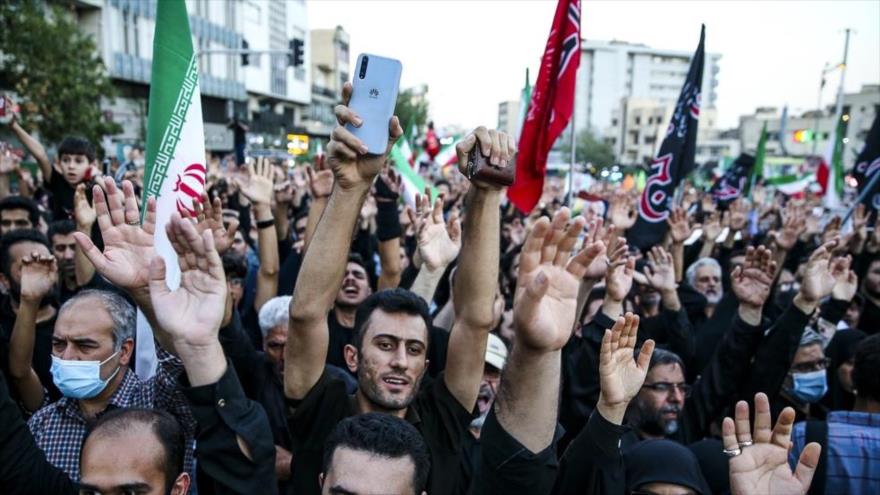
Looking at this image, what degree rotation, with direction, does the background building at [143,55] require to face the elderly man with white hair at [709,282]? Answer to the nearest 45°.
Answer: approximately 45° to its right

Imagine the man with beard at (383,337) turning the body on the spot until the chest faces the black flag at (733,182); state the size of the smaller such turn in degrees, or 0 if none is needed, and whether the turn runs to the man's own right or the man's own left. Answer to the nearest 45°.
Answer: approximately 135° to the man's own left

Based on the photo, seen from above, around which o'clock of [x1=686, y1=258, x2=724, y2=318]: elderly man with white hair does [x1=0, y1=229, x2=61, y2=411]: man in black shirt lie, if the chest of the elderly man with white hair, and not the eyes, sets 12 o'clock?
The man in black shirt is roughly at 3 o'clock from the elderly man with white hair.

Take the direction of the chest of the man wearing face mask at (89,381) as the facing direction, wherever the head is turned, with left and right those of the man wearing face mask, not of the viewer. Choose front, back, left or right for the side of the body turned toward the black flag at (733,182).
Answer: back

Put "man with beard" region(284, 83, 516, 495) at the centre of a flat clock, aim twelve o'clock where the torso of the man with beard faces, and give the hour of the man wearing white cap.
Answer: The man wearing white cap is roughly at 7 o'clock from the man with beard.

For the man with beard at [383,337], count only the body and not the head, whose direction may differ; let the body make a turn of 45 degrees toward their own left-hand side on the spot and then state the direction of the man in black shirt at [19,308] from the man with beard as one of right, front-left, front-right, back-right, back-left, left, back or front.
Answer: back

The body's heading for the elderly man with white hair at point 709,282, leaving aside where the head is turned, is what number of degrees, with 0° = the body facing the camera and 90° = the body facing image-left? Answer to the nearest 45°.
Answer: approximately 315°

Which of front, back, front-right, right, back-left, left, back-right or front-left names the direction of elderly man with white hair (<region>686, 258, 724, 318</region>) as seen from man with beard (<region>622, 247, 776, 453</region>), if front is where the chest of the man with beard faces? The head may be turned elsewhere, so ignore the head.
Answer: back-left
